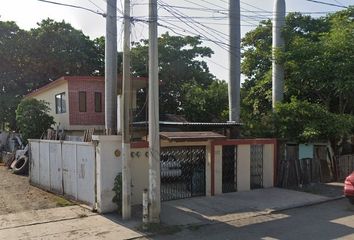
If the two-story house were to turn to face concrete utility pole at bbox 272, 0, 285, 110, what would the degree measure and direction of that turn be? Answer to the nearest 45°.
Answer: approximately 45° to its left

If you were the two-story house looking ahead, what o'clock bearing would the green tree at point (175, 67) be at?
The green tree is roughly at 9 o'clock from the two-story house.

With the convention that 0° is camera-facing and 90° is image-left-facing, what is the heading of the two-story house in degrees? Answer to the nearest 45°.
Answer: approximately 315°
